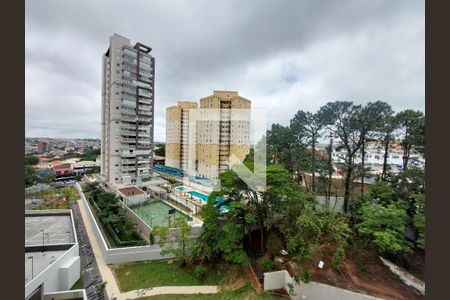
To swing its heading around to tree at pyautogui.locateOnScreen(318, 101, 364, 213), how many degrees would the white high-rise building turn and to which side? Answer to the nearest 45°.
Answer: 0° — it already faces it

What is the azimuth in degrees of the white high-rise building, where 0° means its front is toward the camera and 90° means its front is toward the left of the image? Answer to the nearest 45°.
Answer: approximately 315°

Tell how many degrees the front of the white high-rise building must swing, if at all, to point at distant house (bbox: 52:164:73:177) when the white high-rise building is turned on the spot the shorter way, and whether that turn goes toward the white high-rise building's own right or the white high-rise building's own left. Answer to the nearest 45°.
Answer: approximately 180°

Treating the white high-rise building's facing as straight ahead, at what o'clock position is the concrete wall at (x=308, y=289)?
The concrete wall is roughly at 1 o'clock from the white high-rise building.

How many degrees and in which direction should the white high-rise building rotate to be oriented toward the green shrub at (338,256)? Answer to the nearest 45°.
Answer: approximately 45° to its right

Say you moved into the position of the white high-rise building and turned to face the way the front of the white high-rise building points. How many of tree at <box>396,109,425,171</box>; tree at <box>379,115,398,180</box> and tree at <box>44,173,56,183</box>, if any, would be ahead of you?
2
